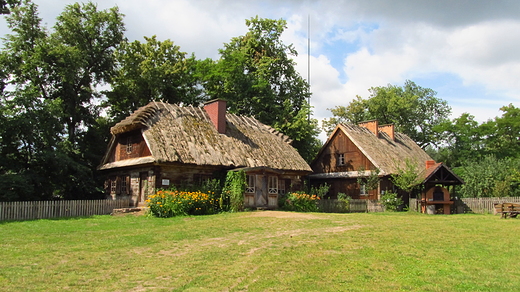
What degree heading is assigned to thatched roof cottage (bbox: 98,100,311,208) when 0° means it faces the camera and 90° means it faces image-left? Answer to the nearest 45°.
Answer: approximately 315°

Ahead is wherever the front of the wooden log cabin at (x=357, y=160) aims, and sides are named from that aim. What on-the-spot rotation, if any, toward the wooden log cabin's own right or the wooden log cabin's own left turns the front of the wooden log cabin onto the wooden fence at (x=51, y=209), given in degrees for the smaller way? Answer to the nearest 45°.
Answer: approximately 90° to the wooden log cabin's own right

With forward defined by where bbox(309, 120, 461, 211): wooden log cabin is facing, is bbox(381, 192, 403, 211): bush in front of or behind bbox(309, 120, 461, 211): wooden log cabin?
in front

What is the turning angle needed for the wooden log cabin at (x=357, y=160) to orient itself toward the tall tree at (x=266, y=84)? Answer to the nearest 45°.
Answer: approximately 135° to its right

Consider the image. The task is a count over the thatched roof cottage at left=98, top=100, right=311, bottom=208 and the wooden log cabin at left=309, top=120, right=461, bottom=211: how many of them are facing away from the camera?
0

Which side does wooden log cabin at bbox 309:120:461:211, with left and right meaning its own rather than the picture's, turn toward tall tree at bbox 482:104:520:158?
left

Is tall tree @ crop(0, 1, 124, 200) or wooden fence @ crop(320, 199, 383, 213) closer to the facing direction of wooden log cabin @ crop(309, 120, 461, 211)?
the wooden fence

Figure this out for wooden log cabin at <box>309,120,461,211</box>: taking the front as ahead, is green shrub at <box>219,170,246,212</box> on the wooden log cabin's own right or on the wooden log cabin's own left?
on the wooden log cabin's own right

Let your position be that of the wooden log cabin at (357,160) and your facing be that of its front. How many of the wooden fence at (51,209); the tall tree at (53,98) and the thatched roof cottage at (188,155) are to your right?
3

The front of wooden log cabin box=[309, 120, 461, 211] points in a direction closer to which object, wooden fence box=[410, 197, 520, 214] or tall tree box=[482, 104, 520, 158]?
the wooden fence
